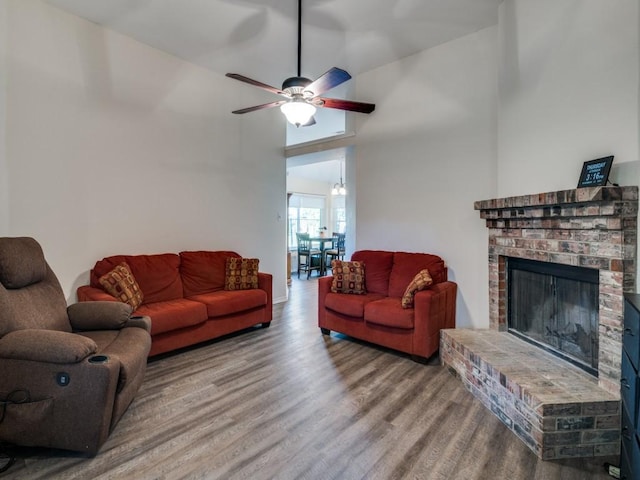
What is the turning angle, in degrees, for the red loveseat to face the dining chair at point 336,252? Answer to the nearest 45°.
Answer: approximately 135° to its right

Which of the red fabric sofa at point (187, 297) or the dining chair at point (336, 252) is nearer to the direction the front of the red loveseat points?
the red fabric sofa

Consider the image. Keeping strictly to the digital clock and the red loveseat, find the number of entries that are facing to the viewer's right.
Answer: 0

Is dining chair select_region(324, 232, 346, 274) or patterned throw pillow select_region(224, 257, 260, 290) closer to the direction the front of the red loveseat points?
the patterned throw pillow

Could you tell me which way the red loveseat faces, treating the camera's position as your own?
facing the viewer and to the left of the viewer

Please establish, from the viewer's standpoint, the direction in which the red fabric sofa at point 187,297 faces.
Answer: facing the viewer and to the right of the viewer

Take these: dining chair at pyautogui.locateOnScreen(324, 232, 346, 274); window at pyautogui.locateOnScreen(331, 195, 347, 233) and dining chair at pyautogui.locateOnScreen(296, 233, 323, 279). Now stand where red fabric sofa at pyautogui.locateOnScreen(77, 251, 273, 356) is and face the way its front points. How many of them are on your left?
3

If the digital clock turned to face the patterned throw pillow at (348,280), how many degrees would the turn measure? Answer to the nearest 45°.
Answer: approximately 45° to its right

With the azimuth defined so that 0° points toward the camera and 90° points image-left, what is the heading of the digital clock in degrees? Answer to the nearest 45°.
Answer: approximately 45°

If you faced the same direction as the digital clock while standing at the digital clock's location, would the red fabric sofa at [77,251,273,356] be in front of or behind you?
in front

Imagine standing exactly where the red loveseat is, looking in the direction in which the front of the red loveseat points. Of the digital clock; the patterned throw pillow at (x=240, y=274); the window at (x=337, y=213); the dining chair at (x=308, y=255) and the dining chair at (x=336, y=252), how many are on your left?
1

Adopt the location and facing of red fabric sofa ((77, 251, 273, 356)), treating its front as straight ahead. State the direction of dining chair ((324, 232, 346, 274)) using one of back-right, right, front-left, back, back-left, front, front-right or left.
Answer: left

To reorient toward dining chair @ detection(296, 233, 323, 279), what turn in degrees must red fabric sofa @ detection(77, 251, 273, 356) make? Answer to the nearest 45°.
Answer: approximately 90° to its left
